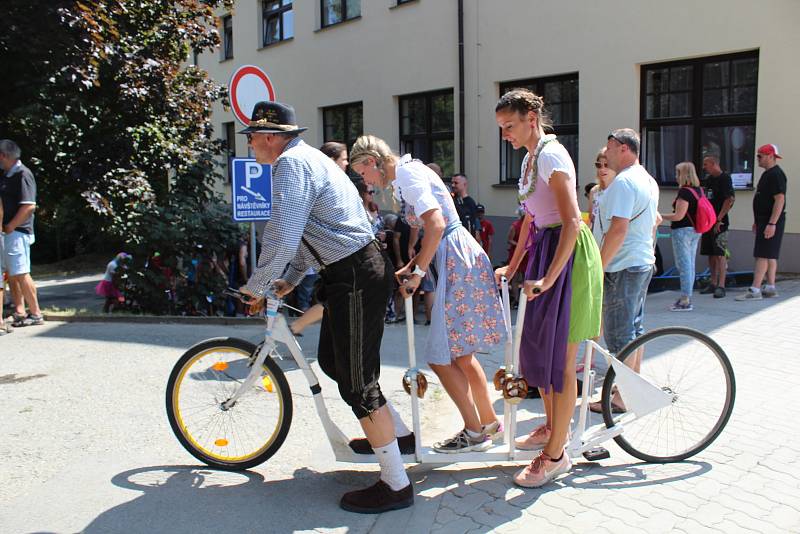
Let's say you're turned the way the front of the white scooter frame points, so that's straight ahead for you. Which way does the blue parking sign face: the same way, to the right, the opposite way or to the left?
to the left

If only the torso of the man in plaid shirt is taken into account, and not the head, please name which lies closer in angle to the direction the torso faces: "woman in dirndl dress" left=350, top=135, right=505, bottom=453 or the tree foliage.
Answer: the tree foliage

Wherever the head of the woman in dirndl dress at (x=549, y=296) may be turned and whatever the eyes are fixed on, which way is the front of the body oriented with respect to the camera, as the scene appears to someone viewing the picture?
to the viewer's left

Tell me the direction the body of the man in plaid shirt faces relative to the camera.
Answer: to the viewer's left

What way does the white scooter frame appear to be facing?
to the viewer's left

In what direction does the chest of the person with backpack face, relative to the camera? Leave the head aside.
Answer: to the viewer's left

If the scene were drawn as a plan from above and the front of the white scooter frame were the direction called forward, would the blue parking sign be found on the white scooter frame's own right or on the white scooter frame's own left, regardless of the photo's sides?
on the white scooter frame's own right

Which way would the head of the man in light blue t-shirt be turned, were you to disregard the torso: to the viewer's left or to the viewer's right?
to the viewer's left

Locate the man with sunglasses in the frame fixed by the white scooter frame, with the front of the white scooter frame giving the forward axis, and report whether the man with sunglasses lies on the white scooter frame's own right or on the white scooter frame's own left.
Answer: on the white scooter frame's own right

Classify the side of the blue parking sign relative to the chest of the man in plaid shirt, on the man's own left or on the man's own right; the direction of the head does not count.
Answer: on the man's own right

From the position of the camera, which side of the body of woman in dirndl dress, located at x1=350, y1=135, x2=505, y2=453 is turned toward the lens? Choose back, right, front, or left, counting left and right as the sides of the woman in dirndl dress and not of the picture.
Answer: left

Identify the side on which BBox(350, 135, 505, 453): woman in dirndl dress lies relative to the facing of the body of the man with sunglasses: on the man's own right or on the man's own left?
on the man's own left

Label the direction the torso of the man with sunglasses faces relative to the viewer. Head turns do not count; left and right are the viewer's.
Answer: facing to the left of the viewer
